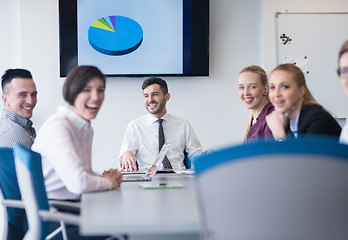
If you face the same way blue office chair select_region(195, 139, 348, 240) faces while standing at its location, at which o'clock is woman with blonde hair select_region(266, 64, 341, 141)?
The woman with blonde hair is roughly at 12 o'clock from the blue office chair.

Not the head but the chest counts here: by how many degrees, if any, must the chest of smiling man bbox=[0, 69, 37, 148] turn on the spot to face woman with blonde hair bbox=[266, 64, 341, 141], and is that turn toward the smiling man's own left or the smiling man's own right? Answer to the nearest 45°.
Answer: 0° — they already face them

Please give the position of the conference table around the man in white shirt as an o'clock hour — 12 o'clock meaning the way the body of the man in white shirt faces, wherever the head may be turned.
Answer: The conference table is roughly at 12 o'clock from the man in white shirt.

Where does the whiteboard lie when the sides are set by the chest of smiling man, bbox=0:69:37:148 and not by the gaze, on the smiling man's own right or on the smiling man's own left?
on the smiling man's own left

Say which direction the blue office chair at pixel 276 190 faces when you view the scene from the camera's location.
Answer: facing away from the viewer

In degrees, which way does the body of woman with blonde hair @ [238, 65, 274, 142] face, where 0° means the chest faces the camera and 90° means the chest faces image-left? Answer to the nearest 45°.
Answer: approximately 45°

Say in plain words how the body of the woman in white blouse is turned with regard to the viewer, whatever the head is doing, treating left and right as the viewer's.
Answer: facing to the right of the viewer

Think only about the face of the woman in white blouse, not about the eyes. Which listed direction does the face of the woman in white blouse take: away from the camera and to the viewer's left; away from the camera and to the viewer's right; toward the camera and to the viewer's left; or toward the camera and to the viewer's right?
toward the camera and to the viewer's right

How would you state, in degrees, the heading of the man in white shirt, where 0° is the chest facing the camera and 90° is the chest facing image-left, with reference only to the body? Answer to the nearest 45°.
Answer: approximately 0°

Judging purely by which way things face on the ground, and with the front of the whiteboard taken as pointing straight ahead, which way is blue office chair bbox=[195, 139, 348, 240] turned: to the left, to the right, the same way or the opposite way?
the opposite way
